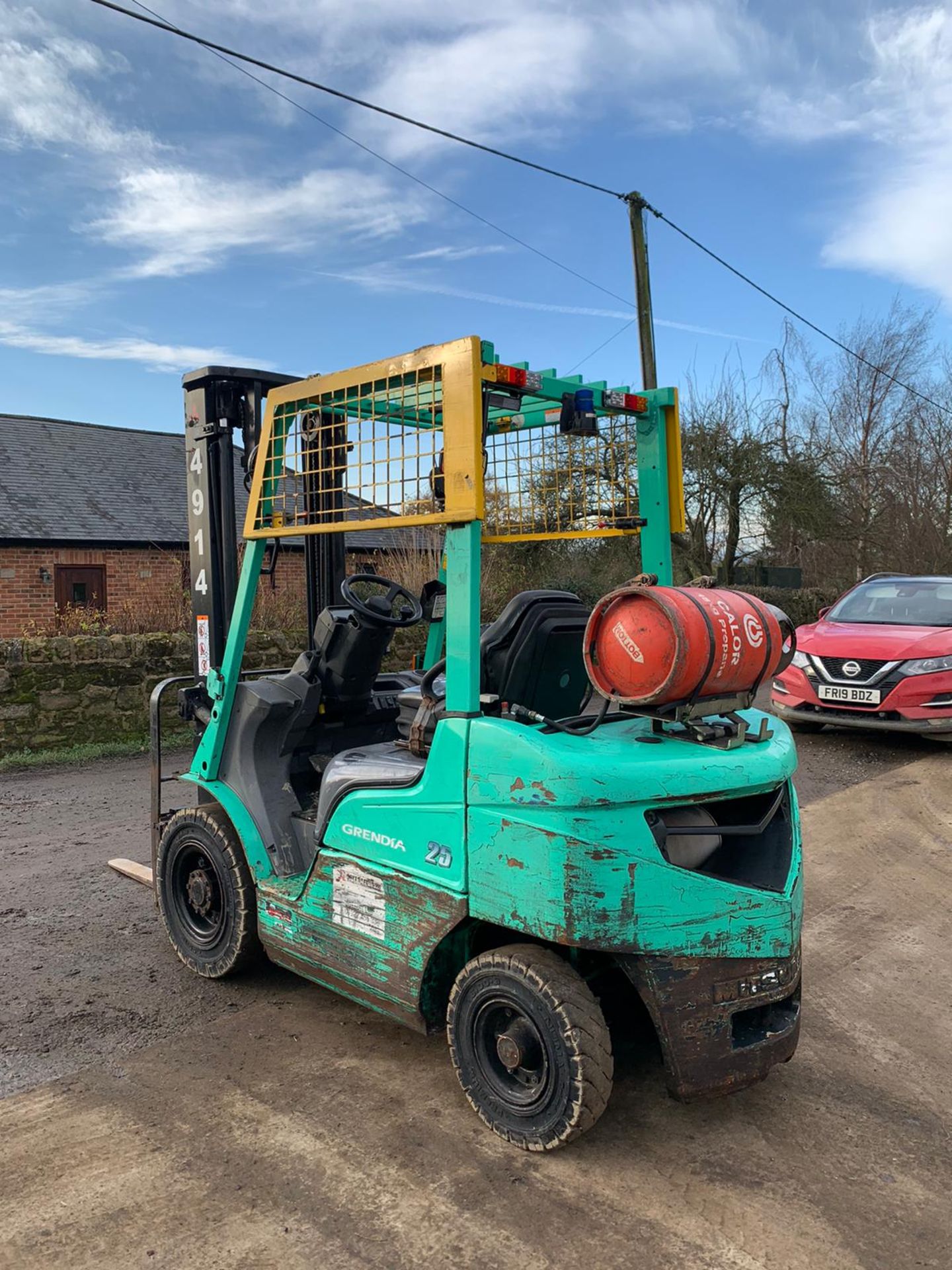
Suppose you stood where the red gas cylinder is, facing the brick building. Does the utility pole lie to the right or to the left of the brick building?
right

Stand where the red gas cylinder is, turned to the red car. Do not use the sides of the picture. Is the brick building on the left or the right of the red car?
left

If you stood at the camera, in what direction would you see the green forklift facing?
facing away from the viewer and to the left of the viewer

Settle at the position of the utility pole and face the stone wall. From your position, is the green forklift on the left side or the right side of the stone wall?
left

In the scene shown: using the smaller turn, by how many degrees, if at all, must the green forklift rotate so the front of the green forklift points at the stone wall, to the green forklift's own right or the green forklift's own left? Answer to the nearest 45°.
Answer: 0° — it already faces it

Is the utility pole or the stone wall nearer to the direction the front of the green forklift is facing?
the stone wall

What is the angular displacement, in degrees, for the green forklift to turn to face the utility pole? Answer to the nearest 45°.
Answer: approximately 45° to its right

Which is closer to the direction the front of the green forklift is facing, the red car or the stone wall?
the stone wall

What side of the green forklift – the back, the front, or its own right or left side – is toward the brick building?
front

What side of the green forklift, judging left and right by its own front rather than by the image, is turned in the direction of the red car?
right
